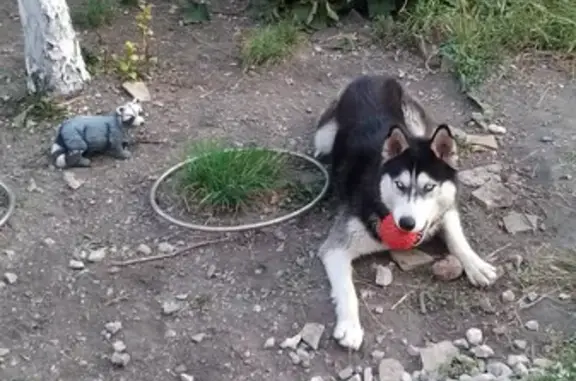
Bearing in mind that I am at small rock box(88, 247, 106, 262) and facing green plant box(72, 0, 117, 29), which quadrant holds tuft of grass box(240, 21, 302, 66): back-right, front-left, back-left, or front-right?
front-right

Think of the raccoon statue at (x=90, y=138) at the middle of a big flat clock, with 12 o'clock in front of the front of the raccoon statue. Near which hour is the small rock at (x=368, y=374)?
The small rock is roughly at 2 o'clock from the raccoon statue.

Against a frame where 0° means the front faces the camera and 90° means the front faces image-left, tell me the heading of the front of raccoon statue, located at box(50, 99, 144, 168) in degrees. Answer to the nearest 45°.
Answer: approximately 270°

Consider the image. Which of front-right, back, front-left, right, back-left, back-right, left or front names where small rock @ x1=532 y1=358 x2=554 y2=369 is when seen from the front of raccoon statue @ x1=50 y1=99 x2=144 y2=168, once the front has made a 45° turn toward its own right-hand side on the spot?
front

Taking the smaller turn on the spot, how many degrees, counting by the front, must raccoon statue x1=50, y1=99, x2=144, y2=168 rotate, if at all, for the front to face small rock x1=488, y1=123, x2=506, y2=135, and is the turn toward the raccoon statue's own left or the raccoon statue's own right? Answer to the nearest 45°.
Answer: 0° — it already faces it

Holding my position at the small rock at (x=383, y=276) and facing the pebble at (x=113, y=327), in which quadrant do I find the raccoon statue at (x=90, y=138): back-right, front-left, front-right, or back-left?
front-right

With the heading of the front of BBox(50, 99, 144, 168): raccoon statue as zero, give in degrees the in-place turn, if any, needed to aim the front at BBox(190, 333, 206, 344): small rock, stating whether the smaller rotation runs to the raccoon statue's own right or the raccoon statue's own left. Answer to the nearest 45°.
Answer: approximately 90° to the raccoon statue's own right

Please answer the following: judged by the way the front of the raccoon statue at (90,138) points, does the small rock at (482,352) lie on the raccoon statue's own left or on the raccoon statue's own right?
on the raccoon statue's own right

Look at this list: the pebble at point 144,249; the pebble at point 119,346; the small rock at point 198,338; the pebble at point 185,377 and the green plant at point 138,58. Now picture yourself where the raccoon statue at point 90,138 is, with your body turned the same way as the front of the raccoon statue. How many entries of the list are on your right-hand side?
4

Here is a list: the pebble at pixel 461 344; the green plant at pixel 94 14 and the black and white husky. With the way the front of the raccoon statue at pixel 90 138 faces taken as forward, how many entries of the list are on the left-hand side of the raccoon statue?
1

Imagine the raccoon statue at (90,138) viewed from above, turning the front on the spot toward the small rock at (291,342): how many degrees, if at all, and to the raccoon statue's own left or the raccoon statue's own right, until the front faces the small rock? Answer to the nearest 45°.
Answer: approximately 45° to the raccoon statue's own right

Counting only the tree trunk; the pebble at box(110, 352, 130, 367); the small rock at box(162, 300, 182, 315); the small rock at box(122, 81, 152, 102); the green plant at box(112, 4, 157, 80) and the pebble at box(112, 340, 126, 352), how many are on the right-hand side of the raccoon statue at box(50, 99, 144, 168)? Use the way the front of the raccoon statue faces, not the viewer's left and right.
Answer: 3

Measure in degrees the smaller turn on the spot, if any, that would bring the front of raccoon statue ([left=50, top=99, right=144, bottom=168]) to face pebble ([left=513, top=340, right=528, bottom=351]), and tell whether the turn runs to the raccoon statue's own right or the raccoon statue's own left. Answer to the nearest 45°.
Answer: approximately 45° to the raccoon statue's own right

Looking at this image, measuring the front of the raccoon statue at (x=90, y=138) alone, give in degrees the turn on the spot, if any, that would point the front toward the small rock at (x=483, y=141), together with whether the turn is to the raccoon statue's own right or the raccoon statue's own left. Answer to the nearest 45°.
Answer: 0° — it already faces it

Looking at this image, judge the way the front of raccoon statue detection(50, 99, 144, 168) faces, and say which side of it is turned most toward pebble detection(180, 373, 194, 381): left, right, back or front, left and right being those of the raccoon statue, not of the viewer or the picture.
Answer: right

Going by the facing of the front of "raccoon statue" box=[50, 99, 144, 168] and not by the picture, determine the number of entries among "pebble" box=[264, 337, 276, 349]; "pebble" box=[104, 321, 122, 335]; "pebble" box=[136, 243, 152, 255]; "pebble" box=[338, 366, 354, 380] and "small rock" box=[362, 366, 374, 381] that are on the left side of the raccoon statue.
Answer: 0

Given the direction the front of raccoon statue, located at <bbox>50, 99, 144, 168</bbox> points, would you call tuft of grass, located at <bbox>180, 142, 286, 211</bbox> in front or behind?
in front

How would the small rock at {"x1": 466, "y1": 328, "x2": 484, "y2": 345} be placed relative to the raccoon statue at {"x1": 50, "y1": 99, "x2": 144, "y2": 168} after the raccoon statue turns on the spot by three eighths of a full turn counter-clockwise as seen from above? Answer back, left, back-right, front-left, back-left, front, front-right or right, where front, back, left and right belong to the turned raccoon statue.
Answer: back

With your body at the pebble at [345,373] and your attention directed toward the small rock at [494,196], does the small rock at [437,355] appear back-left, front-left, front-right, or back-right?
front-right

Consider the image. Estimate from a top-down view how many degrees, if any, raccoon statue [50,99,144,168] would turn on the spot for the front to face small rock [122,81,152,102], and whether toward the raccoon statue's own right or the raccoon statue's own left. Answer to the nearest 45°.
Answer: approximately 45° to the raccoon statue's own left

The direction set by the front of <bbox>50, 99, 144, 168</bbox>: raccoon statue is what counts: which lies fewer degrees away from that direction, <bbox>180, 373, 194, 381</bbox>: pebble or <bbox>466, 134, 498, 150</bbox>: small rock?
the small rock

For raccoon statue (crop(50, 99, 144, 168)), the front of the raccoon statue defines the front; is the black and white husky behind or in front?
in front
